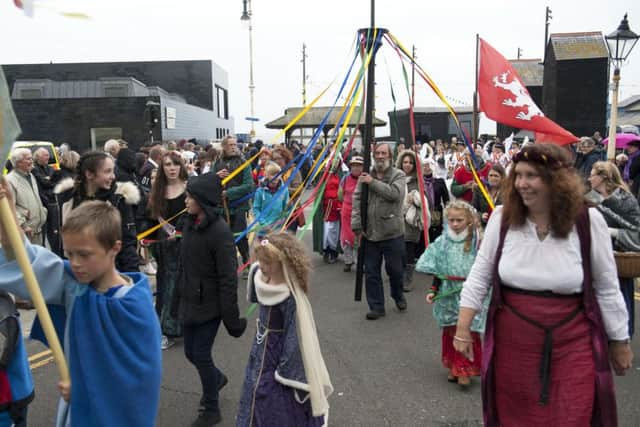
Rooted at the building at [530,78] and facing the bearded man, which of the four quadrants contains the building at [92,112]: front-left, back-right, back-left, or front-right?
front-right

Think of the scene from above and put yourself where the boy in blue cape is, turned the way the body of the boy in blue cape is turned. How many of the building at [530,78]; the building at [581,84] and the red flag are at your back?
3

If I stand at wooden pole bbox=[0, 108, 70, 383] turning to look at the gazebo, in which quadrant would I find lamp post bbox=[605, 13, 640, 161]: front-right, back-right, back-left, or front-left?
front-right

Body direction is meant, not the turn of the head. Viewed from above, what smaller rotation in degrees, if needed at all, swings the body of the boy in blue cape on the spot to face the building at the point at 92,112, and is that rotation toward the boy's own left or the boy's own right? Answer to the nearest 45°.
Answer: approximately 135° to the boy's own right

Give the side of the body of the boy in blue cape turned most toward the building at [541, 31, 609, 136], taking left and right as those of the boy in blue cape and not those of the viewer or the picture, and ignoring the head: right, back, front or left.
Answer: back

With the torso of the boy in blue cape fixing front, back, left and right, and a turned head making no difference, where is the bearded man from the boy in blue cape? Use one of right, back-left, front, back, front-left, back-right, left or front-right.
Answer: back

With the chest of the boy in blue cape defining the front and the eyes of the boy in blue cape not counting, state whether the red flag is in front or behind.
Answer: behind

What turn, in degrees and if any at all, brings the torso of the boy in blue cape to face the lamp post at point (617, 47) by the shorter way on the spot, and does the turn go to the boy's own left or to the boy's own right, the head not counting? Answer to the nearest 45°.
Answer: approximately 180°
